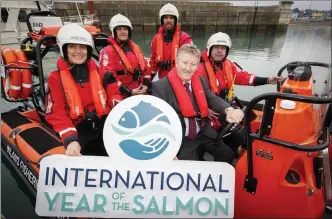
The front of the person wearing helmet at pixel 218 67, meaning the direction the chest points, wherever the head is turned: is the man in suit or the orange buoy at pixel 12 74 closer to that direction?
the man in suit

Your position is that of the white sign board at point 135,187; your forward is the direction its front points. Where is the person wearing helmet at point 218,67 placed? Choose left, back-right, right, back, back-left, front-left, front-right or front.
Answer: back-left

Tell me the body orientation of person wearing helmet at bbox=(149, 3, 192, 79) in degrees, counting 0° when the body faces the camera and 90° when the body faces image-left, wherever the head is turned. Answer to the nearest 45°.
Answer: approximately 0°

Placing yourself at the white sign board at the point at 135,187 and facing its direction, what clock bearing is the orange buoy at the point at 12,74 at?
The orange buoy is roughly at 5 o'clock from the white sign board.
